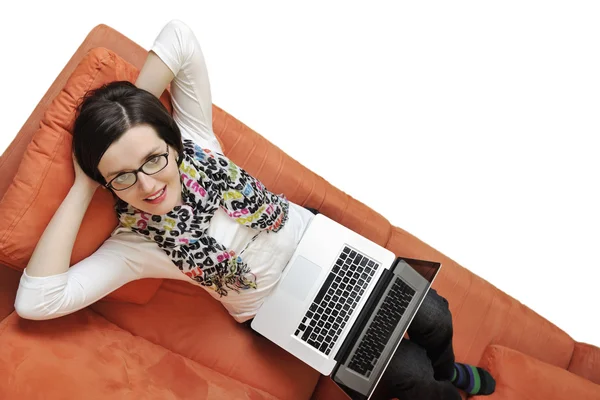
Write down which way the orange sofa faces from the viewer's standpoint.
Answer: facing the viewer and to the left of the viewer
